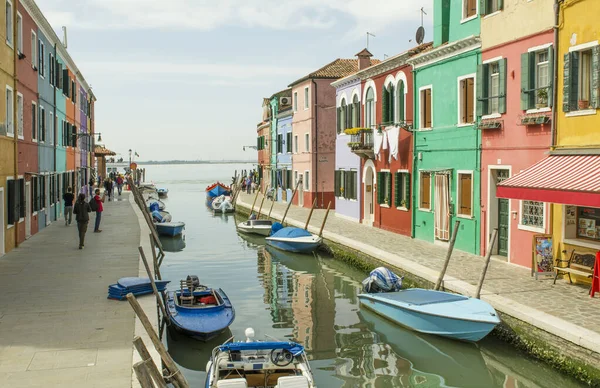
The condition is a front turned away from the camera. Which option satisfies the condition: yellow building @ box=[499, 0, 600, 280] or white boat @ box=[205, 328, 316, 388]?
the white boat

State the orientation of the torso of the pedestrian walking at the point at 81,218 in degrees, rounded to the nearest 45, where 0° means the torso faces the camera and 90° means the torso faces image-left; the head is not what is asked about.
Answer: approximately 180°

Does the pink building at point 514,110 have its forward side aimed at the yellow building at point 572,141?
no

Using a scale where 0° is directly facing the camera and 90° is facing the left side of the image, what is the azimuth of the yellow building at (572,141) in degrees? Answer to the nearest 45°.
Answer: approximately 45°

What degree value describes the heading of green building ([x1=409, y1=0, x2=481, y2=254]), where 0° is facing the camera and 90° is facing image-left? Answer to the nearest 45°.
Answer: approximately 45°

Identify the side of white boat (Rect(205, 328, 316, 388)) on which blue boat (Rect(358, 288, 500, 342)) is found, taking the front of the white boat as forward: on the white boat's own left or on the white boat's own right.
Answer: on the white boat's own right

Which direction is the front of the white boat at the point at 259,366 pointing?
away from the camera

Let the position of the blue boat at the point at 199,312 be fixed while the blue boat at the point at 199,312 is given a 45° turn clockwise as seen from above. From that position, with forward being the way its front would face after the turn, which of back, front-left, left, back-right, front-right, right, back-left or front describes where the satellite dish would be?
back

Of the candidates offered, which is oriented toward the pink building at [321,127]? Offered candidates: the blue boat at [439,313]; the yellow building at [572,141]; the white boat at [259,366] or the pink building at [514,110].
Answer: the white boat

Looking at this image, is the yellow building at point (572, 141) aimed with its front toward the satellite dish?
no

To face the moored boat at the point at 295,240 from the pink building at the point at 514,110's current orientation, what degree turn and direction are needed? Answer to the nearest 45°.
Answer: approximately 90° to its right

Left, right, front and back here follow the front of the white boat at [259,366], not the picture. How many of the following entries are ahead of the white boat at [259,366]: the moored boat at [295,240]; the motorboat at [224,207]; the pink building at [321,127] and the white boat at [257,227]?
4

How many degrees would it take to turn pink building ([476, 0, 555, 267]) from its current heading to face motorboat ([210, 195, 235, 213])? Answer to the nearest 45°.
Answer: approximately 90° to its right

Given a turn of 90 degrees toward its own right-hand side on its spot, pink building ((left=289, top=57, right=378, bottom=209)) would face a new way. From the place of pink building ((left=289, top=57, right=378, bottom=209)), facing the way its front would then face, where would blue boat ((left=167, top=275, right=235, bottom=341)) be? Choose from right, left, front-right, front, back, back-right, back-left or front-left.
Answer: back-left

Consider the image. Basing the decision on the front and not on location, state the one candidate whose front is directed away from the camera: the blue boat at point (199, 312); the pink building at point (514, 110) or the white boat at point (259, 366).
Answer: the white boat

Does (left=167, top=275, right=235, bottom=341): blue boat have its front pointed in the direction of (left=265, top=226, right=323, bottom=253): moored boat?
no

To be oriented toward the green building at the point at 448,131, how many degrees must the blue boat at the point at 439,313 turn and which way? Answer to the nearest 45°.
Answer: approximately 135° to its left
